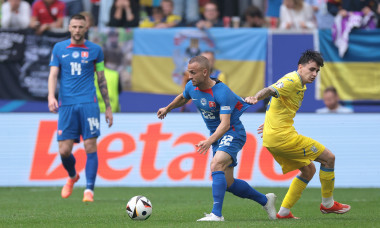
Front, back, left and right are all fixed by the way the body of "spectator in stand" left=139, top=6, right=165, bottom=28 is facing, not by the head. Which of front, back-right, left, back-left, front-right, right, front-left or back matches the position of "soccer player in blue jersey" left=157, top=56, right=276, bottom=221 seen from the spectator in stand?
front

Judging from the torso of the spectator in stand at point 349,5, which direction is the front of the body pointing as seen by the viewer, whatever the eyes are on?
toward the camera

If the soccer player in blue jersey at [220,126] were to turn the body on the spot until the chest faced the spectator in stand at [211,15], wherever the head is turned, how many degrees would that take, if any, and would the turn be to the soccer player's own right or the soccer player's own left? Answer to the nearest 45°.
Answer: approximately 135° to the soccer player's own right

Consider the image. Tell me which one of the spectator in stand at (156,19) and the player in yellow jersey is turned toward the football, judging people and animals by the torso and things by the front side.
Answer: the spectator in stand

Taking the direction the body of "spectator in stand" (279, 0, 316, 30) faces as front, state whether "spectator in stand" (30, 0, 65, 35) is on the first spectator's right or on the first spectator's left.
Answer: on the first spectator's right

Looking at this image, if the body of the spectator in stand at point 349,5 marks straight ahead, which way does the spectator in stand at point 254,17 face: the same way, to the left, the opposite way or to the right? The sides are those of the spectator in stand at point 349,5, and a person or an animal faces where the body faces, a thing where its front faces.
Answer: the same way

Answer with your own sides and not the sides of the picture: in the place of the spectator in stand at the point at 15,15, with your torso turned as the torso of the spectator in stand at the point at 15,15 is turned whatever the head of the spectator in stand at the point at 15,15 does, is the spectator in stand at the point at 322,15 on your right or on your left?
on your left

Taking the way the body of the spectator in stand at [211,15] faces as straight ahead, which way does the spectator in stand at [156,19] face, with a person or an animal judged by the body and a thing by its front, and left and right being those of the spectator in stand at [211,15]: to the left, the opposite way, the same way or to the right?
the same way

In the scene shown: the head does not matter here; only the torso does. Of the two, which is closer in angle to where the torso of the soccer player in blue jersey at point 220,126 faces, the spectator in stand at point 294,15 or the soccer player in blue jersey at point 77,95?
the soccer player in blue jersey

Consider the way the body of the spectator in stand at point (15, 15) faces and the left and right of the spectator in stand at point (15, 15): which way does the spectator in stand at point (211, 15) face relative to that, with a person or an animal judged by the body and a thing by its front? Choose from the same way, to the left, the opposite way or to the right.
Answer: the same way

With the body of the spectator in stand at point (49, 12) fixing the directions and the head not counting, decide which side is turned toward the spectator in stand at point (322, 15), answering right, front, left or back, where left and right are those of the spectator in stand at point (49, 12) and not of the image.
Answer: left

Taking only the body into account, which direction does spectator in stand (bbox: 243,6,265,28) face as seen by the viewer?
toward the camera

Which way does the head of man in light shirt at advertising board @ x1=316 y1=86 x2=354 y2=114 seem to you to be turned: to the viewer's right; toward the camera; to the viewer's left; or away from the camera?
toward the camera

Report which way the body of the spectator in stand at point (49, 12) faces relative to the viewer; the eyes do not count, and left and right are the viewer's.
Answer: facing the viewer

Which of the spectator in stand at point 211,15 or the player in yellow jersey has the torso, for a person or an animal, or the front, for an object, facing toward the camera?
the spectator in stand

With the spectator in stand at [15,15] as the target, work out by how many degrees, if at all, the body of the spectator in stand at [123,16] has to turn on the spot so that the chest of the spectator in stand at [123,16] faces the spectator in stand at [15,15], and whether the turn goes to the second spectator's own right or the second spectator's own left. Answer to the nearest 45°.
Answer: approximately 90° to the second spectator's own right
